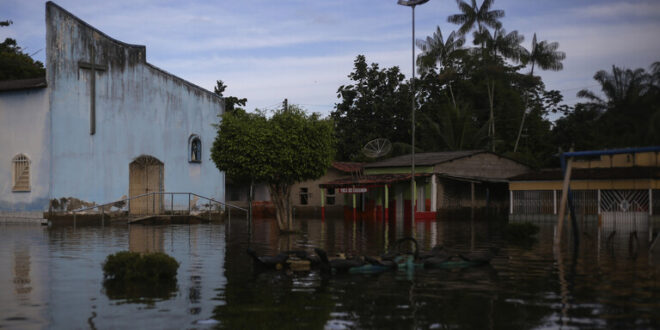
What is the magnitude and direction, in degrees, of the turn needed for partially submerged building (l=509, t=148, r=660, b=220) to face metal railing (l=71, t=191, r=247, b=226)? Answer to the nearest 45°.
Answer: approximately 90° to its right

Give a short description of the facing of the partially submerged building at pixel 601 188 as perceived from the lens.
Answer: facing the viewer

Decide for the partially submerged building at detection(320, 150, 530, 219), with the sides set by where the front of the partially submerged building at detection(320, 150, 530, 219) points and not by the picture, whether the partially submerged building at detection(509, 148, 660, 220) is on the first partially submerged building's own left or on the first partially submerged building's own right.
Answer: on the first partially submerged building's own left

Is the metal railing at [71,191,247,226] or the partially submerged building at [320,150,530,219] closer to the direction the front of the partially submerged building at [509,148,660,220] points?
the metal railing

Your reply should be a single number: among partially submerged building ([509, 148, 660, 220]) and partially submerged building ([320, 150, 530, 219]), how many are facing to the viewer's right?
0

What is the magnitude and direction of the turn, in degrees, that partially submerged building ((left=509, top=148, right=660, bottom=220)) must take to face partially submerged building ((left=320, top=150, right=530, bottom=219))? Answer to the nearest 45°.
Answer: approximately 135° to its right

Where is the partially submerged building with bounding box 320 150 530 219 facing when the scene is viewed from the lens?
facing the viewer and to the left of the viewer

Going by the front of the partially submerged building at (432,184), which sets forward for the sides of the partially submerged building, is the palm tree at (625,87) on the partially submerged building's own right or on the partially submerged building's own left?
on the partially submerged building's own left
